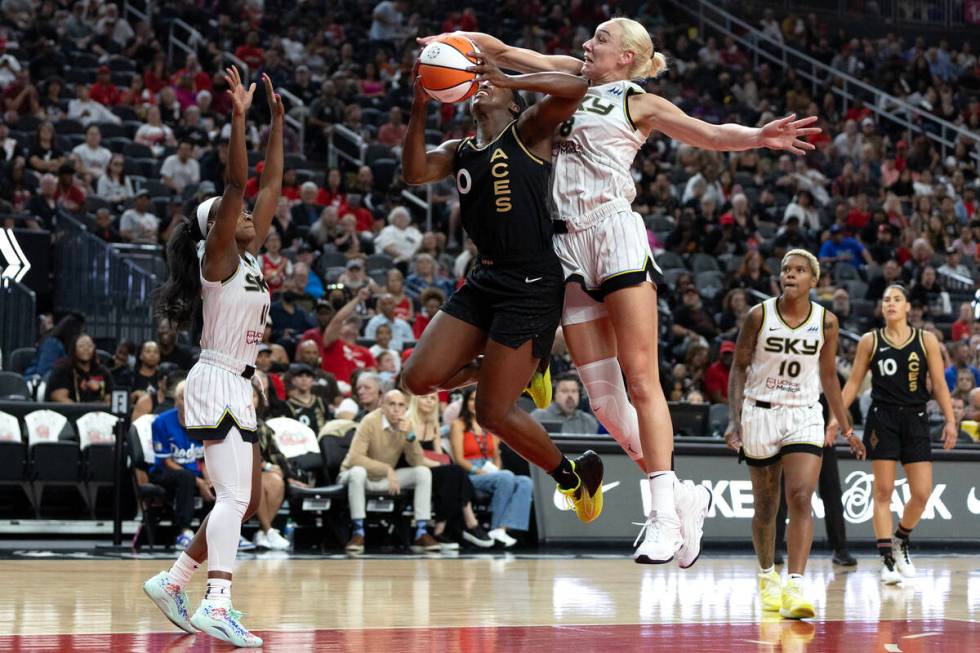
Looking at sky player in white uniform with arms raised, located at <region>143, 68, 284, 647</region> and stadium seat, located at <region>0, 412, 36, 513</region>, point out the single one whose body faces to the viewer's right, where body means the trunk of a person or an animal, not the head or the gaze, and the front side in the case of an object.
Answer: the sky player in white uniform with arms raised

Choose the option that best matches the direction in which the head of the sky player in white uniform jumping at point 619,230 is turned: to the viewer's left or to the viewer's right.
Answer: to the viewer's left

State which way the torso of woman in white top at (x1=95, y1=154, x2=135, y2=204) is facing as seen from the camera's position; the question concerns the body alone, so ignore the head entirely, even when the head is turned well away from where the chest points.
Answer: toward the camera

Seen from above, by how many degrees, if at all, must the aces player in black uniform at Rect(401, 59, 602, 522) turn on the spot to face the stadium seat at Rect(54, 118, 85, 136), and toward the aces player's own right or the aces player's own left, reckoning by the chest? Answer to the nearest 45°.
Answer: approximately 90° to the aces player's own right

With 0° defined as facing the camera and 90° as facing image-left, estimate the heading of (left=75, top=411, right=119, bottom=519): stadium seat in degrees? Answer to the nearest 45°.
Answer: approximately 0°

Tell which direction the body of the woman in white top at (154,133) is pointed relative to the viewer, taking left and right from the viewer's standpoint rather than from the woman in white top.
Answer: facing the viewer

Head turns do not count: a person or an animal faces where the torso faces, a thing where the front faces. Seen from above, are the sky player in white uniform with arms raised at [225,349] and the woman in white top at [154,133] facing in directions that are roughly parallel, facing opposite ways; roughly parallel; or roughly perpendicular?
roughly perpendicular

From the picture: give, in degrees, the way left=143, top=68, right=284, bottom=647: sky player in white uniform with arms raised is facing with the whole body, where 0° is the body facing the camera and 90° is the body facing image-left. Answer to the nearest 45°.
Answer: approximately 270°

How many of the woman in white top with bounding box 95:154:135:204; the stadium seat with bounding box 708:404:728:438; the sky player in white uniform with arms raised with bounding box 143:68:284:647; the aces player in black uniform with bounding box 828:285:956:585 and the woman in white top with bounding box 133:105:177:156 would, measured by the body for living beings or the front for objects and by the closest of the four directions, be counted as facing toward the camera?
4

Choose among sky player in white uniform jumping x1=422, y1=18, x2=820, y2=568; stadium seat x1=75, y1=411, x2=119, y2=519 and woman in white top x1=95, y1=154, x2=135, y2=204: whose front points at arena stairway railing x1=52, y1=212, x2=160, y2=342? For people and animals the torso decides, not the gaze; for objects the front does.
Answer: the woman in white top
